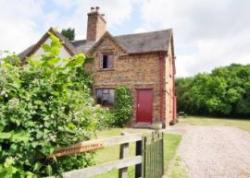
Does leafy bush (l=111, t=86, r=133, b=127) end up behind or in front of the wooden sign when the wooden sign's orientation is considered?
behind

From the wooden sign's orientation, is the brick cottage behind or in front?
behind

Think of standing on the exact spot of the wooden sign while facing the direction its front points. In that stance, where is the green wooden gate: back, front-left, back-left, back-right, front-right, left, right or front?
back-left

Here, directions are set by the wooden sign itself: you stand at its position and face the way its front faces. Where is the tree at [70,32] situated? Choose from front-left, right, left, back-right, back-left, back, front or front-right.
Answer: back

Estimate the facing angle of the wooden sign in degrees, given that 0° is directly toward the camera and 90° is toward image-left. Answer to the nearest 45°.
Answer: approximately 0°
